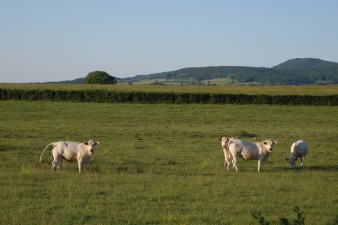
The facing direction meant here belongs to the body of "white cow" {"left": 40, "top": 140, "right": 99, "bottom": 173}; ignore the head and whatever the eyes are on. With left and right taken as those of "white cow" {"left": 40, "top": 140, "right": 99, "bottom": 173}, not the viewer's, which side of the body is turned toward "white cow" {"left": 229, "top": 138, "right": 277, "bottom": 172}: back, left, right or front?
front

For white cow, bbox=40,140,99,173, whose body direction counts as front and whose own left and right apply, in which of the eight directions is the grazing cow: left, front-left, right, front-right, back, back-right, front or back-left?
front

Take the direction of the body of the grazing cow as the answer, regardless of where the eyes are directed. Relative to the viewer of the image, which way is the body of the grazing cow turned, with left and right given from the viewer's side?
facing the viewer and to the left of the viewer

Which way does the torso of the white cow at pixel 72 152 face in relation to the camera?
to the viewer's right

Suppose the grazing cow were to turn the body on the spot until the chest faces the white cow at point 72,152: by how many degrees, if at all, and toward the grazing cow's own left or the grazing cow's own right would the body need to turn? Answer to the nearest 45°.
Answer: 0° — it already faces it
